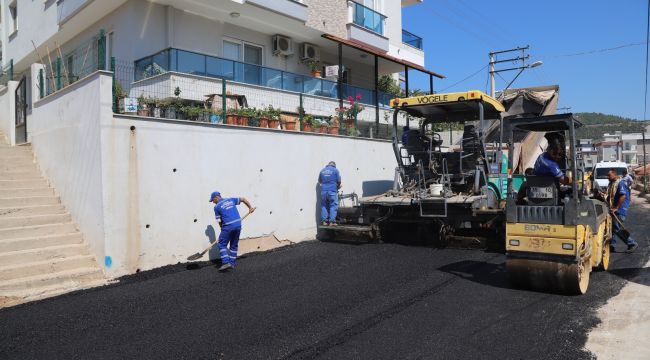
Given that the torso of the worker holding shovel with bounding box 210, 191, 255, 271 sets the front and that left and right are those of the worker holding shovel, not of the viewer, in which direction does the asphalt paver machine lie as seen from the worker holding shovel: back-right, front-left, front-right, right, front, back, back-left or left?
back-right

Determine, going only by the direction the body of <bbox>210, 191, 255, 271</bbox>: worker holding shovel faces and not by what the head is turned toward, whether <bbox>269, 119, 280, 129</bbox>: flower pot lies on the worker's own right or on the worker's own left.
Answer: on the worker's own right

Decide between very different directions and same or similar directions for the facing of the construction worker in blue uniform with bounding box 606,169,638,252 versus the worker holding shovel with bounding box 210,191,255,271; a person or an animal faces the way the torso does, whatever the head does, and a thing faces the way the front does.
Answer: same or similar directions

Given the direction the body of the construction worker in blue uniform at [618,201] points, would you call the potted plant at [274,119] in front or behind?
in front

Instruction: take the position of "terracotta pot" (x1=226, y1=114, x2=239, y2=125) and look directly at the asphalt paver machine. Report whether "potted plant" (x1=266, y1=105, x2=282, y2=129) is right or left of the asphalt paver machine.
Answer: left

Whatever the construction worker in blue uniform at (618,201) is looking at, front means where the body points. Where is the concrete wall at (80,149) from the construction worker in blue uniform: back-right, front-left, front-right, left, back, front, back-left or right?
front-left

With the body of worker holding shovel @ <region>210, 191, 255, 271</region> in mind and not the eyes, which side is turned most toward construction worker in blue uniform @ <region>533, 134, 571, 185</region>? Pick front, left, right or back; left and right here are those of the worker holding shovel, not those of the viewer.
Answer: back

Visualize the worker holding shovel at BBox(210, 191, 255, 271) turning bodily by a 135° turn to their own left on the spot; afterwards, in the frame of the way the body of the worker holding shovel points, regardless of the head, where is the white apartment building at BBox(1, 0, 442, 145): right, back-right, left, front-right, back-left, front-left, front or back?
back

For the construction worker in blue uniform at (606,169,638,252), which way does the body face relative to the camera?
to the viewer's left

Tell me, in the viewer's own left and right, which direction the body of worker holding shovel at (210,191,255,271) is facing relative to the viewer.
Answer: facing away from the viewer and to the left of the viewer

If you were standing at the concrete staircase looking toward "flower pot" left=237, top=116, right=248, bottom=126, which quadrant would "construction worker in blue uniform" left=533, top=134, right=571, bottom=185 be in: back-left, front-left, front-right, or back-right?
front-right

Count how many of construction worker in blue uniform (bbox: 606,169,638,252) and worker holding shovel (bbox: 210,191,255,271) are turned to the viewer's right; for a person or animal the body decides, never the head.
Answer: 0
